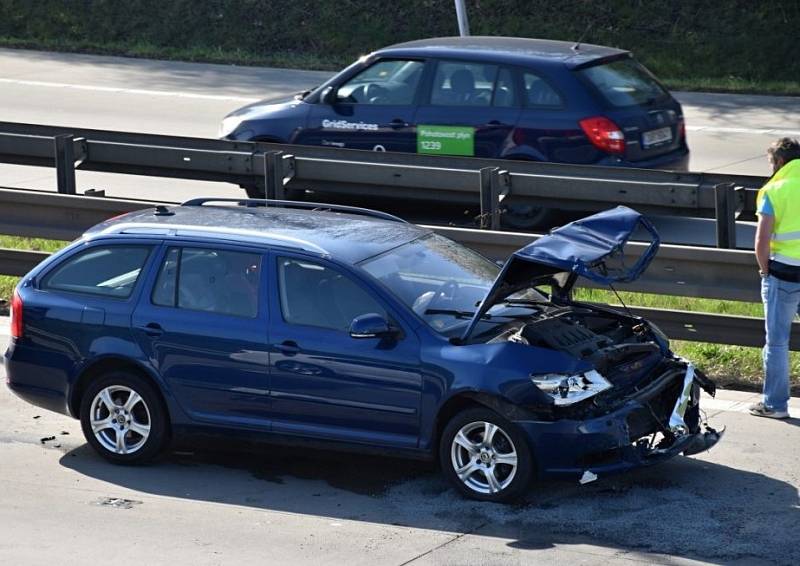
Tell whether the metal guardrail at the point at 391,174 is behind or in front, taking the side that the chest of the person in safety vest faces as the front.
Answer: in front

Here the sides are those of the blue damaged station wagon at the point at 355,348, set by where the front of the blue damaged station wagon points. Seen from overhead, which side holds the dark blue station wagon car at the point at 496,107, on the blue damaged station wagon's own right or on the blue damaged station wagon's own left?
on the blue damaged station wagon's own left

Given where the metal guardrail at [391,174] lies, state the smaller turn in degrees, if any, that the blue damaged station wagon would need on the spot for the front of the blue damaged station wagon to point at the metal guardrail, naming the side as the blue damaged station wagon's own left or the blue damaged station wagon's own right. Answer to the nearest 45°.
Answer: approximately 135° to the blue damaged station wagon's own left

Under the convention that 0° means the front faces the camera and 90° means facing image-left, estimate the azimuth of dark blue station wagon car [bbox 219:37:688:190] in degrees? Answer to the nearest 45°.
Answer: approximately 135°

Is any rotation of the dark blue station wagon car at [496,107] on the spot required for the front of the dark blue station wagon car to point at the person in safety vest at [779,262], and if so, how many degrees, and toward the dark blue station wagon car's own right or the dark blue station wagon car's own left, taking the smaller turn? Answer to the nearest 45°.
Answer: approximately 135° to the dark blue station wagon car's own left

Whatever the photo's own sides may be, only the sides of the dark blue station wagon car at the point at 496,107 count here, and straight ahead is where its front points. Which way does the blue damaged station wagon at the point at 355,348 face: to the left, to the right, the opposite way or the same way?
the opposite way

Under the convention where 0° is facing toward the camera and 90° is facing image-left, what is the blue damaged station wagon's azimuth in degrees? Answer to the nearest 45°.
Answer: approximately 315°

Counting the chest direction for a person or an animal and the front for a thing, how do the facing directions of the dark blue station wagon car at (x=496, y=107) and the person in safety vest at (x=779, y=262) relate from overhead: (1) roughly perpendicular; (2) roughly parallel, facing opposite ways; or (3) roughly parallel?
roughly parallel

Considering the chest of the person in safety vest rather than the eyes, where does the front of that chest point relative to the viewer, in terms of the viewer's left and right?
facing away from the viewer and to the left of the viewer

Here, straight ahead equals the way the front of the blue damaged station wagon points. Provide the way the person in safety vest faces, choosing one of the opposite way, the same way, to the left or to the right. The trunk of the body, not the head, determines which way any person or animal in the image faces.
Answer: the opposite way

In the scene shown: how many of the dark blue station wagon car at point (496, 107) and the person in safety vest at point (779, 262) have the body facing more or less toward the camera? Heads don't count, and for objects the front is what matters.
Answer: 0
